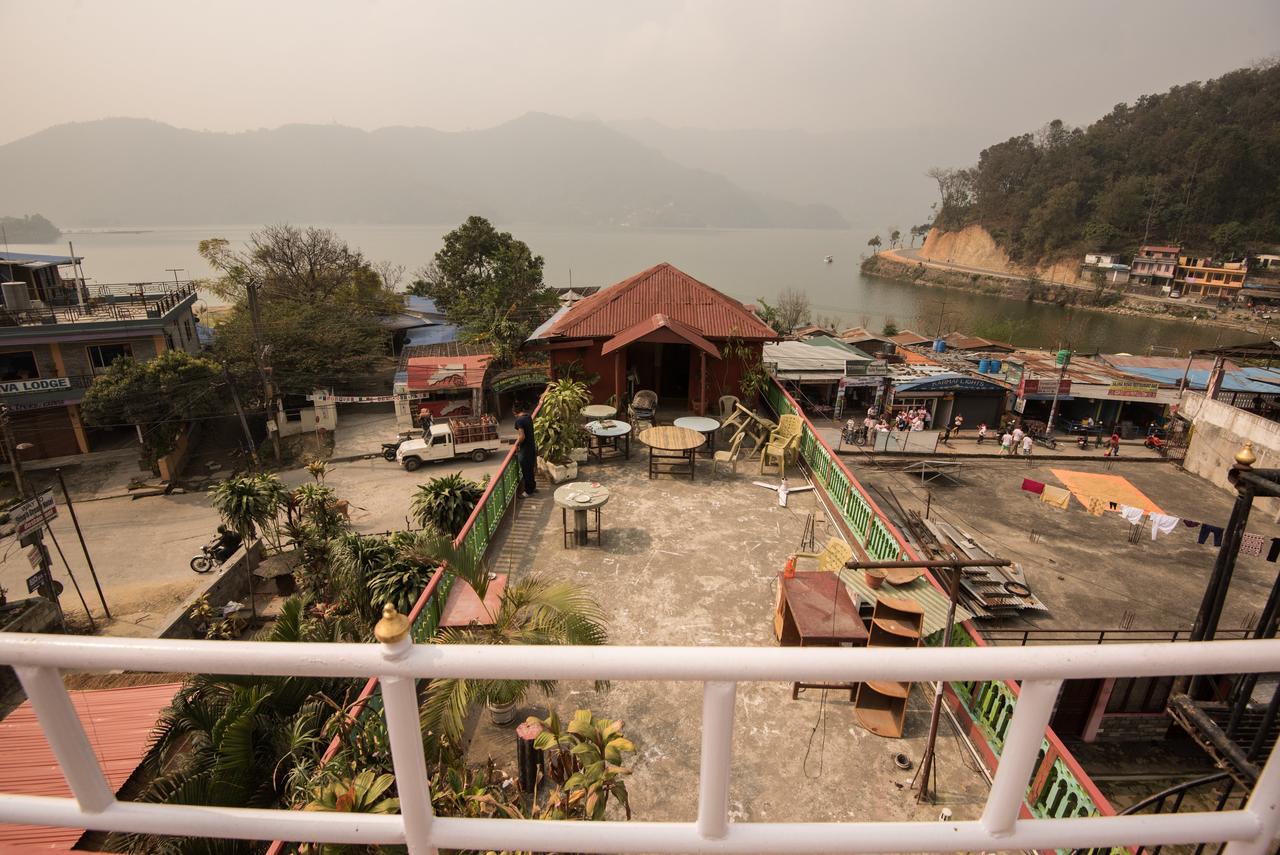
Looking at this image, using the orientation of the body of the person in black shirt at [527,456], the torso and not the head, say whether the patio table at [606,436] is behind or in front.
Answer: behind

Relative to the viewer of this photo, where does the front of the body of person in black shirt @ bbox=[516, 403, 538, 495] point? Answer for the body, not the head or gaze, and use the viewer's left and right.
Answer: facing to the left of the viewer

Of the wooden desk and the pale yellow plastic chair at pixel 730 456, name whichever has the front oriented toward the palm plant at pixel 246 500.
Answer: the pale yellow plastic chair

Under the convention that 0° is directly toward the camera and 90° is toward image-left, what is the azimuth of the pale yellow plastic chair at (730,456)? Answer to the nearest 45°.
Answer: approximately 90°

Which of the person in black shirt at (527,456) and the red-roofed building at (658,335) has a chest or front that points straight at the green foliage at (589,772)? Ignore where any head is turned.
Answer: the red-roofed building
